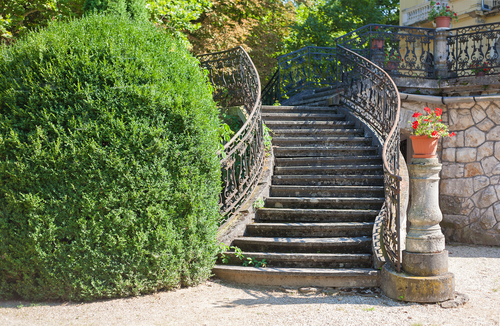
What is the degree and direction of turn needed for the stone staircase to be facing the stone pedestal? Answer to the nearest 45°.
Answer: approximately 45° to its left

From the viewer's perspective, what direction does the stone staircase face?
toward the camera

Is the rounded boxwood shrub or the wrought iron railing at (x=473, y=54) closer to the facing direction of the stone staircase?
the rounded boxwood shrub

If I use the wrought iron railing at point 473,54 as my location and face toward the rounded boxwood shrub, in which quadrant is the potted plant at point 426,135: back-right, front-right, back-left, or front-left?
front-left

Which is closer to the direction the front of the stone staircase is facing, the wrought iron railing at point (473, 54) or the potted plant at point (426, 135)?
the potted plant

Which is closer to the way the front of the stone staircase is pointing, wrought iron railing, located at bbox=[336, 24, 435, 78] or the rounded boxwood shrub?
the rounded boxwood shrub

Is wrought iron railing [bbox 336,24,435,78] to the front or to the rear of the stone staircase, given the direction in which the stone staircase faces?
to the rear

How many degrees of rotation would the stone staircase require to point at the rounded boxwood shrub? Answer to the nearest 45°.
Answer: approximately 45° to its right

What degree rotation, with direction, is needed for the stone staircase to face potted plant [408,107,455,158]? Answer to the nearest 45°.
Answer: approximately 45° to its left

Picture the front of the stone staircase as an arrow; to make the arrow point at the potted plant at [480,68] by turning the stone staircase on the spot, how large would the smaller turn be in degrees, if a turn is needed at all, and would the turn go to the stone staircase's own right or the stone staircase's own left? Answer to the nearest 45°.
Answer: approximately 135° to the stone staircase's own left

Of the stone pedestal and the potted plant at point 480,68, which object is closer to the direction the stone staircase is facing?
the stone pedestal

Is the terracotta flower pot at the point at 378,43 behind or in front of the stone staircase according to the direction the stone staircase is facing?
behind
